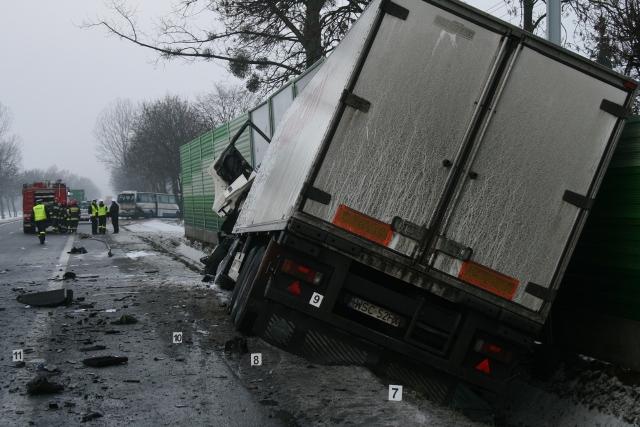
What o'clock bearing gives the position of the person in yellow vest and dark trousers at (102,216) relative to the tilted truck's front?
The person in yellow vest and dark trousers is roughly at 11 o'clock from the tilted truck.

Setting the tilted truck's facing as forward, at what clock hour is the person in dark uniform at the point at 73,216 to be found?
The person in dark uniform is roughly at 11 o'clock from the tilted truck.

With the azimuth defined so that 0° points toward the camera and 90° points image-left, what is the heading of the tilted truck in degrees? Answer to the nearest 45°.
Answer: approximately 180°
